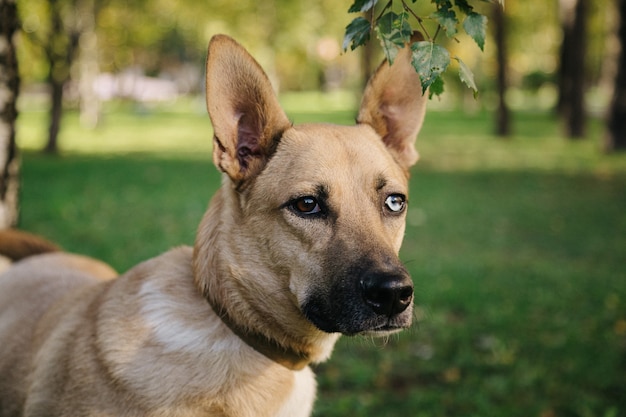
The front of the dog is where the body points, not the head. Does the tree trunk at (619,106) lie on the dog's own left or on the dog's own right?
on the dog's own left

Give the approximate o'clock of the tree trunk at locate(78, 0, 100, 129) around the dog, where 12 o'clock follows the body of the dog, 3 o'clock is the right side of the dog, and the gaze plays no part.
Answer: The tree trunk is roughly at 7 o'clock from the dog.

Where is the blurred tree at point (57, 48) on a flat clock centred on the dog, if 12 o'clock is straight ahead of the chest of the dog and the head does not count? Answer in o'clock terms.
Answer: The blurred tree is roughly at 7 o'clock from the dog.

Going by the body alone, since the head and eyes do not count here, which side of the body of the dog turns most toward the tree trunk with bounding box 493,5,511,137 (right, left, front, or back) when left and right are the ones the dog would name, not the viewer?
left

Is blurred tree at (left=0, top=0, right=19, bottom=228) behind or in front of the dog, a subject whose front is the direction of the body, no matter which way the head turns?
behind

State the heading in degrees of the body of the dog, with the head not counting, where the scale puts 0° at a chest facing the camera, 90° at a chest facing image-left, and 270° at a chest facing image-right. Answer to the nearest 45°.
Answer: approximately 315°

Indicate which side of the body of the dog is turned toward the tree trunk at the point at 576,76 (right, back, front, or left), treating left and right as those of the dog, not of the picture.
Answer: left
